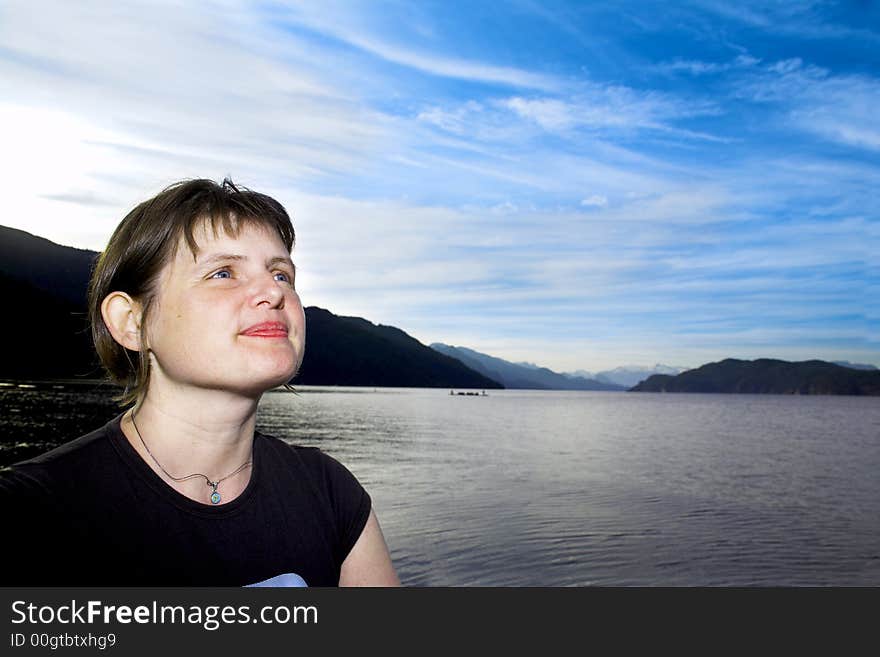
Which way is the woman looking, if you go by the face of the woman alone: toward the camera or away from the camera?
toward the camera

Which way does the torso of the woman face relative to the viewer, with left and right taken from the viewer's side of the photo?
facing the viewer and to the right of the viewer
